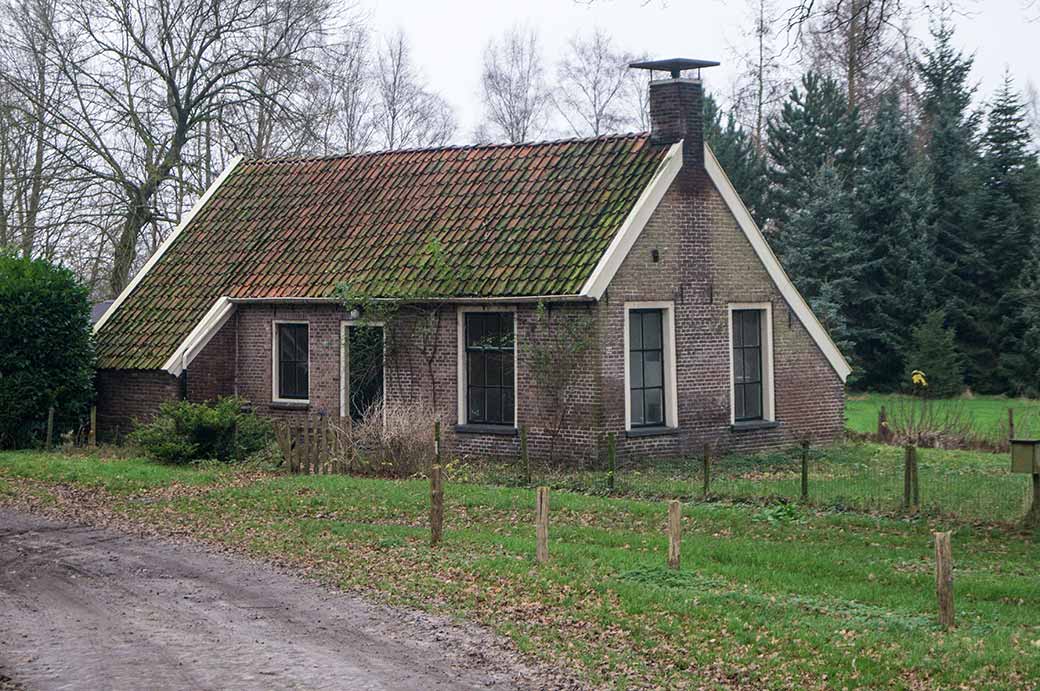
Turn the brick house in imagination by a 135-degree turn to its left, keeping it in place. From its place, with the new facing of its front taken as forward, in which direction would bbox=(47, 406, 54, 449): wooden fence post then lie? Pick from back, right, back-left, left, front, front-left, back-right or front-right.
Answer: back

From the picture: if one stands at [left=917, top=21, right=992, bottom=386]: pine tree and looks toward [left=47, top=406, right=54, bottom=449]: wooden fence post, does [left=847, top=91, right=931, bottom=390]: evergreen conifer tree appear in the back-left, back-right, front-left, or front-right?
front-right

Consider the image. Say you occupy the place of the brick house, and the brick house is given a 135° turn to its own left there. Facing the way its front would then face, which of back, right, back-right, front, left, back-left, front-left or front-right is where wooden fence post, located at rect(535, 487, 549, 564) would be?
right

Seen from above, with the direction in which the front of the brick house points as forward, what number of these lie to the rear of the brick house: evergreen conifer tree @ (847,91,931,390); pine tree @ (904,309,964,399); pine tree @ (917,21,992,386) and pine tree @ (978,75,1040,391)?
4

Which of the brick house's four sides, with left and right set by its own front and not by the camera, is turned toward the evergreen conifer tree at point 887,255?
back

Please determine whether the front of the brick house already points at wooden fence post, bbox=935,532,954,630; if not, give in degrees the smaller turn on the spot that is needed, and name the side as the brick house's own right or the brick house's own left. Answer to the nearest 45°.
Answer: approximately 45° to the brick house's own left

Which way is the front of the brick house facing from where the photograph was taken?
facing the viewer and to the left of the viewer

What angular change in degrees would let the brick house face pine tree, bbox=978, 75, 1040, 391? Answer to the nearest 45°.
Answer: approximately 180°
